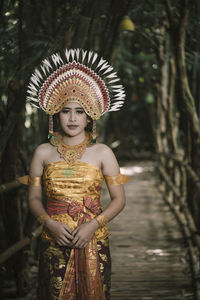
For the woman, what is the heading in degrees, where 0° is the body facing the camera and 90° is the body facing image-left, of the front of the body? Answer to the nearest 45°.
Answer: approximately 0°
